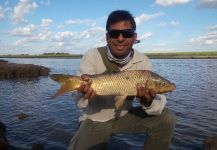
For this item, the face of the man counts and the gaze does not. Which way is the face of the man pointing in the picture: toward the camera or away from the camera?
toward the camera

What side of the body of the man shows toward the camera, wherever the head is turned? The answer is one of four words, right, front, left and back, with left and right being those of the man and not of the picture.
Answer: front
